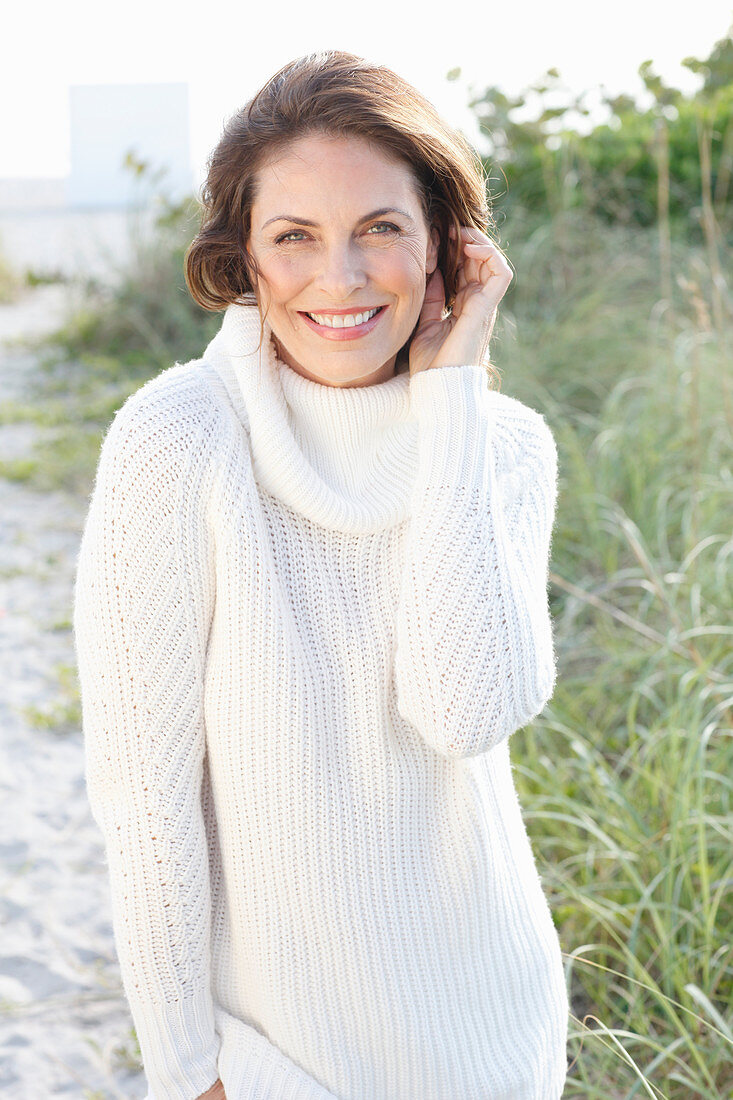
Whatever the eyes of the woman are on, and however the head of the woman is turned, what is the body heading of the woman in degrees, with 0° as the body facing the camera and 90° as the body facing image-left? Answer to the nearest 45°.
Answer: approximately 0°
